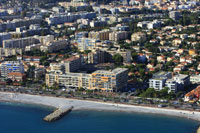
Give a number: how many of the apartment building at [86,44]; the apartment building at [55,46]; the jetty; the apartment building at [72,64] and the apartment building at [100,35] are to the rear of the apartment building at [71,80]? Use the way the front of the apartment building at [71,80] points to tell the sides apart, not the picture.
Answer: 4

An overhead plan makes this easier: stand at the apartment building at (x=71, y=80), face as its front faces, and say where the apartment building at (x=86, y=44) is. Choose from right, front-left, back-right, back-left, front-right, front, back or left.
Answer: back

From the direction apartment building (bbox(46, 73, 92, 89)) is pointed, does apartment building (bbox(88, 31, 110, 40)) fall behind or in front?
behind

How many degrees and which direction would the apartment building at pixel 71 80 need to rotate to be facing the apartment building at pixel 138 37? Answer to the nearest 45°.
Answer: approximately 135° to its left

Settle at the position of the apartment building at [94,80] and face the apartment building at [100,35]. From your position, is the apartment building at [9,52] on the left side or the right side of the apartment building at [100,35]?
left

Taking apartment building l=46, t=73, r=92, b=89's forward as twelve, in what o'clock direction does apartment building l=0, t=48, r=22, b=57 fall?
apartment building l=0, t=48, r=22, b=57 is roughly at 5 o'clock from apartment building l=46, t=73, r=92, b=89.

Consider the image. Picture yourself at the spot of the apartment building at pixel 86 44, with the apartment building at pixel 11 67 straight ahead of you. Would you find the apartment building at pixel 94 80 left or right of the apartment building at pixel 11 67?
left

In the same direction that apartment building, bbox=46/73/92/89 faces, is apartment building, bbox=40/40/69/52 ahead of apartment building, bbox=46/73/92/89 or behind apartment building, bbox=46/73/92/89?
behind

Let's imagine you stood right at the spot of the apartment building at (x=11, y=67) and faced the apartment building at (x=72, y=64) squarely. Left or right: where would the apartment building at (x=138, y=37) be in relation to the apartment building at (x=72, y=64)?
left

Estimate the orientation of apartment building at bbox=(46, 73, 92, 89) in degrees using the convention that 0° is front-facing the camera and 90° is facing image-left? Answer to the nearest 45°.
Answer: approximately 0°

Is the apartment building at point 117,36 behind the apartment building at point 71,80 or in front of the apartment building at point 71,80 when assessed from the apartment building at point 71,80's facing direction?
behind

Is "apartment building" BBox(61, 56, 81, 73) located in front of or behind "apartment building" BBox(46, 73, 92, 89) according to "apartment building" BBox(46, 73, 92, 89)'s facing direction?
behind
